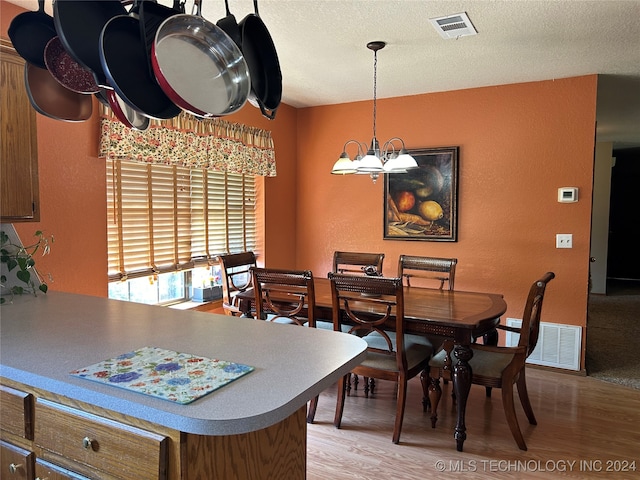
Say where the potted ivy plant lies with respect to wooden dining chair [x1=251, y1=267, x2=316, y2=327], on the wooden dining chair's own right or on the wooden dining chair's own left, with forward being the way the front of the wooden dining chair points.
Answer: on the wooden dining chair's own left

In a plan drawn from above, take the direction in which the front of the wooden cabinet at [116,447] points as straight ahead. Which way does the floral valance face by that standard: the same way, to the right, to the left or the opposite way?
to the left

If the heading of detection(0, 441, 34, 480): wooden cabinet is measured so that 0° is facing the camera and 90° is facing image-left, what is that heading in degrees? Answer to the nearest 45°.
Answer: approximately 45°

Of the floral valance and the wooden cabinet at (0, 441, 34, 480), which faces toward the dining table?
the floral valance

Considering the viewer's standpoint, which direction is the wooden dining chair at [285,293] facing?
facing away from the viewer

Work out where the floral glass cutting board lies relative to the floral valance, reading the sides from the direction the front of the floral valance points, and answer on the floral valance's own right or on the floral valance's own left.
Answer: on the floral valance's own right

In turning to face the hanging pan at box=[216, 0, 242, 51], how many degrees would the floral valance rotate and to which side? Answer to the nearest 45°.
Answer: approximately 45° to its right

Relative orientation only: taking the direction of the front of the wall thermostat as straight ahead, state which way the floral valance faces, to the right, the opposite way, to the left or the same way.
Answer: to the left

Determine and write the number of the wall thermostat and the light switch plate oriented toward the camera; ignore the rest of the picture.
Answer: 2

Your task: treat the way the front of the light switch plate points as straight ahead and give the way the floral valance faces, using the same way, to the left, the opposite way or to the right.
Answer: to the left

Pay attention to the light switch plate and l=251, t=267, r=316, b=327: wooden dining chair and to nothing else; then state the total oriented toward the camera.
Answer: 1

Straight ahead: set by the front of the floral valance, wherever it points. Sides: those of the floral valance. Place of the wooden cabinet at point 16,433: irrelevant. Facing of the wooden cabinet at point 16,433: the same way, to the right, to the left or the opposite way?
to the right

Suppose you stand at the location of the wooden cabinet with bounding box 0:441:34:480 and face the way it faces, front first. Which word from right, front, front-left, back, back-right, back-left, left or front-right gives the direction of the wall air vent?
back-left

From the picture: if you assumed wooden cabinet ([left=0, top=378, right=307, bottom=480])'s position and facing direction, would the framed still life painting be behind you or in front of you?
behind
